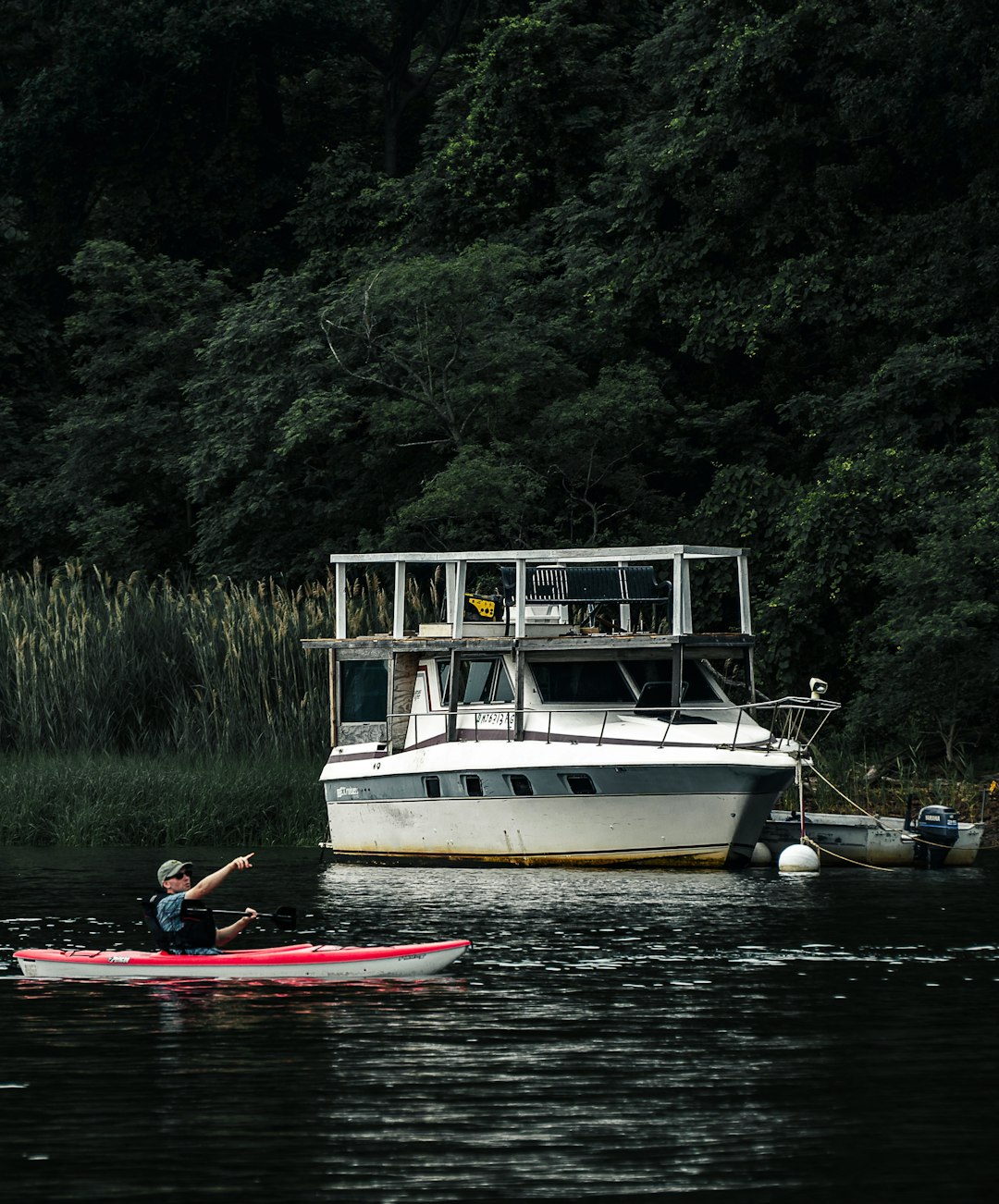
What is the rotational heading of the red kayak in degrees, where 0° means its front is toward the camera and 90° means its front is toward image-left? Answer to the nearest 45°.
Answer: approximately 270°

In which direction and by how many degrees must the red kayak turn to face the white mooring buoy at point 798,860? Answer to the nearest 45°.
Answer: approximately 45° to its left

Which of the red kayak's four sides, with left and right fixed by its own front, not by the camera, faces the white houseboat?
left

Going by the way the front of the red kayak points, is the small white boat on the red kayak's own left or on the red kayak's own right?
on the red kayak's own left
